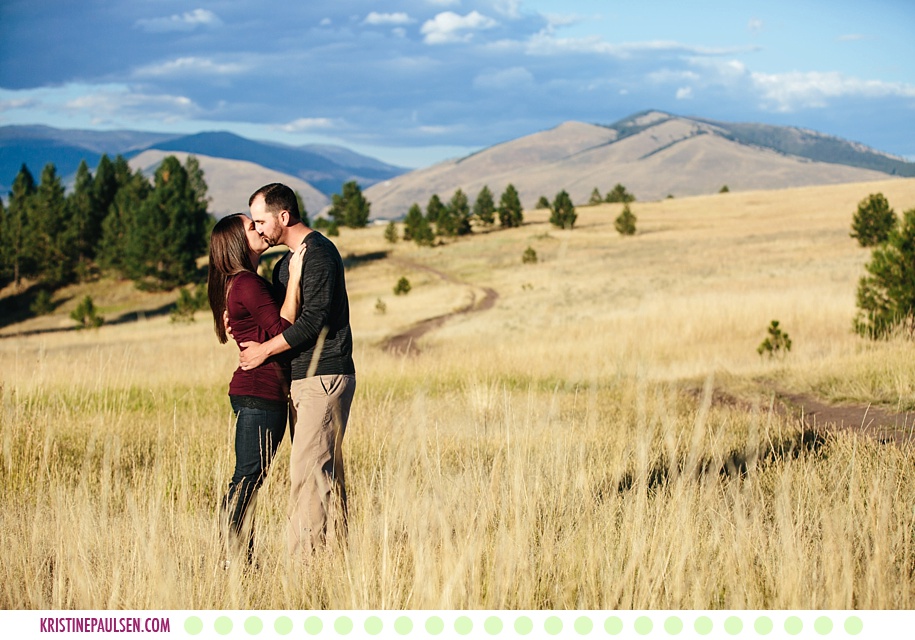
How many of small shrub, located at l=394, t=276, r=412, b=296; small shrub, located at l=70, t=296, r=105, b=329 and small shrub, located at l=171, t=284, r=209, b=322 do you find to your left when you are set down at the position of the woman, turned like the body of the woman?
3

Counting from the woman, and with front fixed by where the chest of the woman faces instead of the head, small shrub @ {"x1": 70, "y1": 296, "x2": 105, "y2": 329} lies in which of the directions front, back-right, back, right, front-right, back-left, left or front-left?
left

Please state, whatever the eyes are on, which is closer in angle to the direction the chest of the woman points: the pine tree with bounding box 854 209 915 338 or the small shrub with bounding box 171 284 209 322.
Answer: the pine tree

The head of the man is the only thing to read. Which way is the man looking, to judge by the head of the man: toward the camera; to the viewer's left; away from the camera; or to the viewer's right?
to the viewer's left

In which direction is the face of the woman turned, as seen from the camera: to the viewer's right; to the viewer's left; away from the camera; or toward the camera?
to the viewer's right

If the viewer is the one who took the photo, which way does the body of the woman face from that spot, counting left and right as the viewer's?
facing to the right of the viewer
